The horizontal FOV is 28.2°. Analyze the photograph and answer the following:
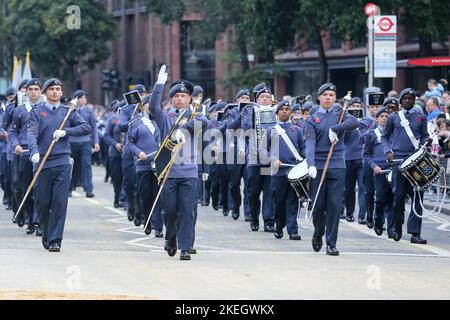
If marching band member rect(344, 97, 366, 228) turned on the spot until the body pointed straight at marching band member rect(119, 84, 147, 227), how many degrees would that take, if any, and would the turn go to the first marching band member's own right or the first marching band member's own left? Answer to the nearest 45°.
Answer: approximately 90° to the first marching band member's own right

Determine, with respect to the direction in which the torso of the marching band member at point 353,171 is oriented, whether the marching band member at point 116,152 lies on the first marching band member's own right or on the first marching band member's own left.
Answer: on the first marching band member's own right

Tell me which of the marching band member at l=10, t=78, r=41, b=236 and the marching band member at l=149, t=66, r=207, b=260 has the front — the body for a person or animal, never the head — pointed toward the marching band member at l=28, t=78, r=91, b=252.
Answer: the marching band member at l=10, t=78, r=41, b=236

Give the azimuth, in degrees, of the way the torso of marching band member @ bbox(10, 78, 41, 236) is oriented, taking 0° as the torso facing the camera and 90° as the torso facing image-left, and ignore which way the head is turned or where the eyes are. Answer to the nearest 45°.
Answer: approximately 0°

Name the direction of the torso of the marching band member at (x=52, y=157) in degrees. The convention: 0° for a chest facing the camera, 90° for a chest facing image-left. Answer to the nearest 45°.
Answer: approximately 0°

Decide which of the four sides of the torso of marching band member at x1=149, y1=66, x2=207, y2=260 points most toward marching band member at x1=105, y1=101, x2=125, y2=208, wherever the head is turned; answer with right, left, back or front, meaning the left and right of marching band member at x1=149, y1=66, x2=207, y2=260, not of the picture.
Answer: back

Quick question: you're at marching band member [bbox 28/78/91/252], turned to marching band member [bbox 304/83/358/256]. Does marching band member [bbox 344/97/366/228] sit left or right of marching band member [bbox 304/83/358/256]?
left

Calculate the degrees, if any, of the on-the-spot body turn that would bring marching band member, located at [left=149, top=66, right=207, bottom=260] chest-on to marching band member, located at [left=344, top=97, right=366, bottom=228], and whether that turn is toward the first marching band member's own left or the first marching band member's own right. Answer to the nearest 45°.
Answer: approximately 135° to the first marching band member's own left

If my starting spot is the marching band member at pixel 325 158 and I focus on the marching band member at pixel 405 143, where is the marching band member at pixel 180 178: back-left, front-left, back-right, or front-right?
back-left

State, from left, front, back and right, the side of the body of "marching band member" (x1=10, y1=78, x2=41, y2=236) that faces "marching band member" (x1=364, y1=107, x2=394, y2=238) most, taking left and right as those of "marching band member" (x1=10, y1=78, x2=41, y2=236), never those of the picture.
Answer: left

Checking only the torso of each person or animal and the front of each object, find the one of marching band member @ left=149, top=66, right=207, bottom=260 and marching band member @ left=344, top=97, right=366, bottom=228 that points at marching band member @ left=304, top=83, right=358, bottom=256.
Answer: marching band member @ left=344, top=97, right=366, bottom=228

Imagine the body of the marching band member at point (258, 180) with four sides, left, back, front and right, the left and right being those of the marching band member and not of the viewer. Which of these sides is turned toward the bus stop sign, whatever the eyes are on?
back

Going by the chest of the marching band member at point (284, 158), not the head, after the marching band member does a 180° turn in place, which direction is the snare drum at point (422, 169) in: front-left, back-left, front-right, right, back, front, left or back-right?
back-right

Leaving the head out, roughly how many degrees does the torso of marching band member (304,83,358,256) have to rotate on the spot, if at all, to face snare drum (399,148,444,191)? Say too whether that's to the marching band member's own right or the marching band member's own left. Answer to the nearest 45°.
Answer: approximately 135° to the marching band member's own left
